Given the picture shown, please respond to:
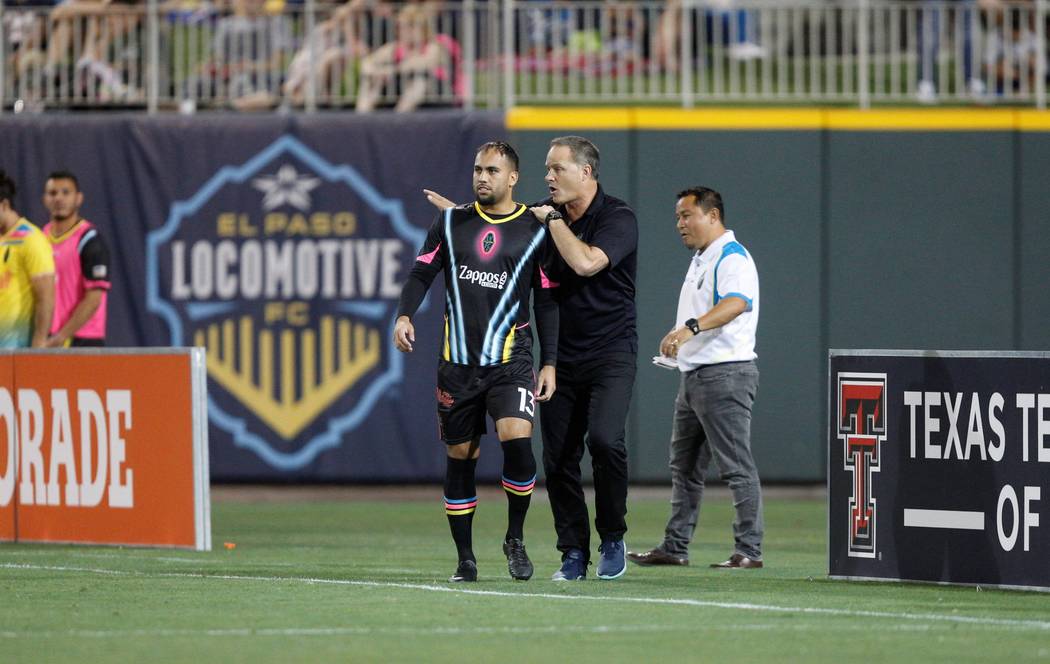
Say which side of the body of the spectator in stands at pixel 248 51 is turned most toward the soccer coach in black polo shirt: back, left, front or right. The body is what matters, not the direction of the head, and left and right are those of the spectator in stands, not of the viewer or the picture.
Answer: front

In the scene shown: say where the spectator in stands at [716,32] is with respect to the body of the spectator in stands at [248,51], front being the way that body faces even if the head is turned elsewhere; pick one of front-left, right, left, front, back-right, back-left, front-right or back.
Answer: left

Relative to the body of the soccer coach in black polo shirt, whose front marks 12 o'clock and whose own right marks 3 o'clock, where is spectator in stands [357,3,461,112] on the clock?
The spectator in stands is roughly at 4 o'clock from the soccer coach in black polo shirt.

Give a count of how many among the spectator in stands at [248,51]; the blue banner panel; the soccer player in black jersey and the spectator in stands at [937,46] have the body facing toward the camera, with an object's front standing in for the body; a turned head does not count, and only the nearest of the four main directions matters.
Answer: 4

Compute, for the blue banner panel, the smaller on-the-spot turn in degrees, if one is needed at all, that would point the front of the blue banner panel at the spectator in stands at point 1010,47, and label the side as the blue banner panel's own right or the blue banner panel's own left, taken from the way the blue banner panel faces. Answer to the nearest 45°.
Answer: approximately 90° to the blue banner panel's own left

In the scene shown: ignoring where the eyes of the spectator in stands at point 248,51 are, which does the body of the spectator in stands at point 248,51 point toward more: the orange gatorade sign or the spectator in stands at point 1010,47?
the orange gatorade sign

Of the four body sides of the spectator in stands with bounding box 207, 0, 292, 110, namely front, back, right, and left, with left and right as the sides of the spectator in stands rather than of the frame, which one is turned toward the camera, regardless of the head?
front

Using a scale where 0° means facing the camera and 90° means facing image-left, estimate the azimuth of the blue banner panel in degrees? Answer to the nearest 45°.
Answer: approximately 0°

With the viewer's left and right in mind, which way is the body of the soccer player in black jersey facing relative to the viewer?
facing the viewer

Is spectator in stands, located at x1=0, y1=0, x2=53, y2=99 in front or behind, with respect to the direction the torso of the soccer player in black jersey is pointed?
behind

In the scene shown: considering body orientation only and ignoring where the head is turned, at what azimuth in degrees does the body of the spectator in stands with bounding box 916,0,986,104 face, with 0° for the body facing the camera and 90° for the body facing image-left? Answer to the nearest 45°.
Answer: approximately 0°

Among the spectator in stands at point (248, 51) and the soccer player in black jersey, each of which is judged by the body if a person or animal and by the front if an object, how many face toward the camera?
2

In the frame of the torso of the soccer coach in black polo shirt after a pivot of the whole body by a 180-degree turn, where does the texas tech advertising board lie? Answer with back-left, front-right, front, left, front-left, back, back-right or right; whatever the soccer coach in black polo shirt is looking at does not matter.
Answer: front-right

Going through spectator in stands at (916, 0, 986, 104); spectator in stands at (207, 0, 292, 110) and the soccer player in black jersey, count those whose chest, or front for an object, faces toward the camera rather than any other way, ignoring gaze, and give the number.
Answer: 3

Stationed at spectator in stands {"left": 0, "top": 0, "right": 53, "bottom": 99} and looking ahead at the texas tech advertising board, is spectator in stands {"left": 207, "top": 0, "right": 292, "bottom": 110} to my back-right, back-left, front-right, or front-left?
front-left

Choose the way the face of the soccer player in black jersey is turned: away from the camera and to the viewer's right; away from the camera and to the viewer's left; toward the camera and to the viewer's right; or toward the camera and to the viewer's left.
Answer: toward the camera and to the viewer's left
